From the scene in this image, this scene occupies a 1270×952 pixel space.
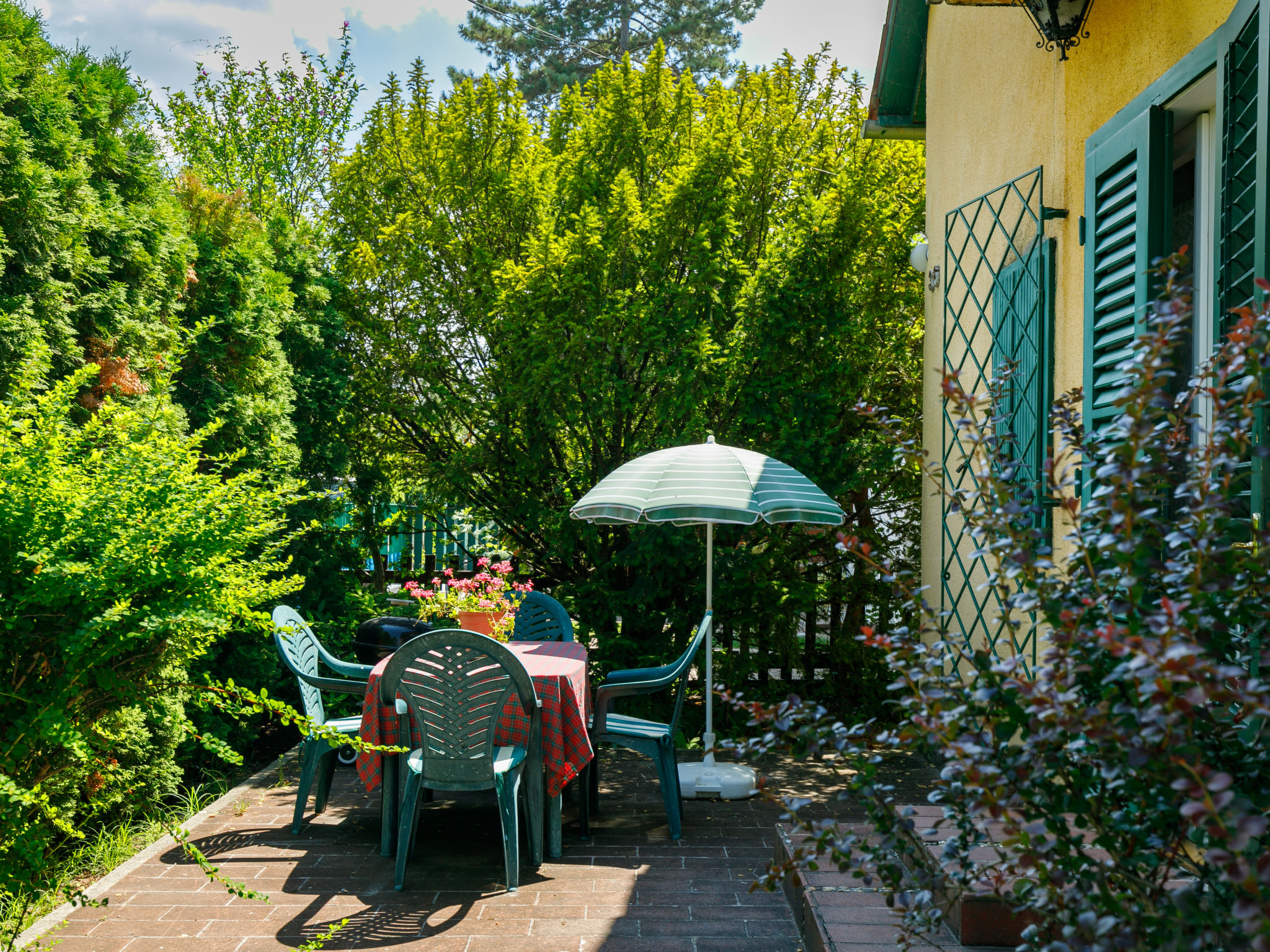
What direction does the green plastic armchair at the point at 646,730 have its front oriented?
to the viewer's left

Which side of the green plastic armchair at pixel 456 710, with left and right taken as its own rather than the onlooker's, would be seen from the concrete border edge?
left

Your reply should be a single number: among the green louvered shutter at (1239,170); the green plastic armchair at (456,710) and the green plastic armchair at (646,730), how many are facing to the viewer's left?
2

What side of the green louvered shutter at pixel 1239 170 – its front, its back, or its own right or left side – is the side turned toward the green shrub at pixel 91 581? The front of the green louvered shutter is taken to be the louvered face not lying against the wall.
front

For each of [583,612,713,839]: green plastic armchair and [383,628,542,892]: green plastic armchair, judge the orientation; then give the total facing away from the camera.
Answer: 1

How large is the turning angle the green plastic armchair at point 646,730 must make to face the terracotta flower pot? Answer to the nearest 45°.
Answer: approximately 45° to its right

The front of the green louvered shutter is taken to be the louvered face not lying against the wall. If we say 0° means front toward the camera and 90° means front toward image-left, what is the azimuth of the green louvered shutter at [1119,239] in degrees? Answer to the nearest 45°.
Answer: approximately 45°

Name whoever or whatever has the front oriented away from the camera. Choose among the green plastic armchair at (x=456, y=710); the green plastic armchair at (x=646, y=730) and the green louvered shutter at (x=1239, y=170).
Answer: the green plastic armchair at (x=456, y=710)

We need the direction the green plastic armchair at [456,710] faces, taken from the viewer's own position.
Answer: facing away from the viewer

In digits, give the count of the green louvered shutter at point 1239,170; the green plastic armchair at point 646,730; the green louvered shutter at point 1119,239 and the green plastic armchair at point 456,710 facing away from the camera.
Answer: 1

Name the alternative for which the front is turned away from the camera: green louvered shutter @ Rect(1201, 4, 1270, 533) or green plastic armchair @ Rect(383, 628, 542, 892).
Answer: the green plastic armchair

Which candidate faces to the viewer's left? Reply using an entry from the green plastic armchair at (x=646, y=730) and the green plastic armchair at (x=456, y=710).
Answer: the green plastic armchair at (x=646, y=730)

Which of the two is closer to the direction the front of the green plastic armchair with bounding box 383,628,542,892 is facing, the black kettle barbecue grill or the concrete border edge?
the black kettle barbecue grill

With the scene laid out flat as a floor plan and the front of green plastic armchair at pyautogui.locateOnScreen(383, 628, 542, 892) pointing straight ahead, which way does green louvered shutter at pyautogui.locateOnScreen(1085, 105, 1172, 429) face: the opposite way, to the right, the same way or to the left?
to the left

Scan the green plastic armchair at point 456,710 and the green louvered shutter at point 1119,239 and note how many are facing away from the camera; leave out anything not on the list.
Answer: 1

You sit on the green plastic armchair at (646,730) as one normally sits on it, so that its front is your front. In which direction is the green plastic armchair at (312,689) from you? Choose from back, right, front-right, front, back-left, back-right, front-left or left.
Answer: front

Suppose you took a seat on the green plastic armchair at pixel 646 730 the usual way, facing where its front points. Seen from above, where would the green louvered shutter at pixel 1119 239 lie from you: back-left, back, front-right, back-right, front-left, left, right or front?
back-left

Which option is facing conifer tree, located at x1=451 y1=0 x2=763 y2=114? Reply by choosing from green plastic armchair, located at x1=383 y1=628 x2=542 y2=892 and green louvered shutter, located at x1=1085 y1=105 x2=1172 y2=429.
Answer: the green plastic armchair

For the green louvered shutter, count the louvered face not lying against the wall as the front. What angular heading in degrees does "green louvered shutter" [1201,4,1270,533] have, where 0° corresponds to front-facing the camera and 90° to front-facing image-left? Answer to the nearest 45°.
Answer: approximately 90°
